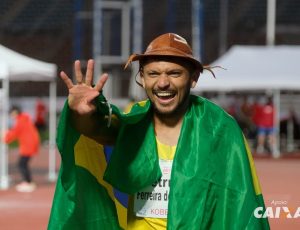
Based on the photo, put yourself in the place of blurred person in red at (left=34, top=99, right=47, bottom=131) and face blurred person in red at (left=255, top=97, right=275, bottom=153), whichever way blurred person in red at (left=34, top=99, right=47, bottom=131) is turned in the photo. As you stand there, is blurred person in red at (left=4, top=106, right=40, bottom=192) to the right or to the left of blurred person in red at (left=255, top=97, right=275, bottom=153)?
right

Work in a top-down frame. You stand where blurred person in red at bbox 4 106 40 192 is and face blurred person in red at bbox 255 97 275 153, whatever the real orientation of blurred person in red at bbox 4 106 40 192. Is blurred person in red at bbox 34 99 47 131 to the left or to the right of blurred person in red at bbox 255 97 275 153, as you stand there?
left

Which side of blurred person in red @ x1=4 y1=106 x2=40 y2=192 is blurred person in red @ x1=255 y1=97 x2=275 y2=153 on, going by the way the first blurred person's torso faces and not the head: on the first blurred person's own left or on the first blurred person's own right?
on the first blurred person's own right

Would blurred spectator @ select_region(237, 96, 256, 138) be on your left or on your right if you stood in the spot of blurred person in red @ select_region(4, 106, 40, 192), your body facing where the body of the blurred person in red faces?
on your right

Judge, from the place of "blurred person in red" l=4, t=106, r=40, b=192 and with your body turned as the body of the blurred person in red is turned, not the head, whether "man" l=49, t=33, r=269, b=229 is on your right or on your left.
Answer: on your left

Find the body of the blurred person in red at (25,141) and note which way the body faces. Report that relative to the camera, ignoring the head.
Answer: to the viewer's left

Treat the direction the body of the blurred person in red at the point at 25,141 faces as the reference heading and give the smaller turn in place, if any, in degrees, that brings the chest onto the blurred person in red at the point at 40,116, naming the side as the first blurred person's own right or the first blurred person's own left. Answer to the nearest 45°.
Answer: approximately 90° to the first blurred person's own right

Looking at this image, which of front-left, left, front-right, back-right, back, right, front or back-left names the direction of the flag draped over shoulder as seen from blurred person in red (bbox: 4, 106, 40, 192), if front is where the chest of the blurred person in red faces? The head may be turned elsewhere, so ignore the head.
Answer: left
